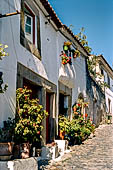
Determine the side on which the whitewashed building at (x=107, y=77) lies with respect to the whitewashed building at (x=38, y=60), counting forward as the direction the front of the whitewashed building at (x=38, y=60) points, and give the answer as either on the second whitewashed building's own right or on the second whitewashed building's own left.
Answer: on the second whitewashed building's own left

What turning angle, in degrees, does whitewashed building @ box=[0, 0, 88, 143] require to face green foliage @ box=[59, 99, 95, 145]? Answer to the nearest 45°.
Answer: approximately 90° to its left

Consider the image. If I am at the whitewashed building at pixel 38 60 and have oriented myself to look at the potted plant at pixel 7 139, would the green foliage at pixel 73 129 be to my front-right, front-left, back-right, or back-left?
back-left

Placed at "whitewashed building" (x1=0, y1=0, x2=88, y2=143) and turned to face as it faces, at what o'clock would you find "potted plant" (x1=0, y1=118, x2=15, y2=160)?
The potted plant is roughly at 2 o'clock from the whitewashed building.
